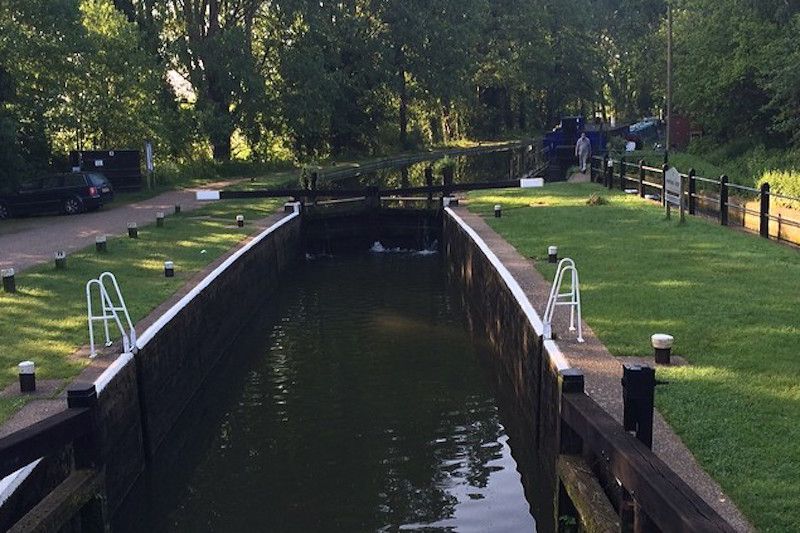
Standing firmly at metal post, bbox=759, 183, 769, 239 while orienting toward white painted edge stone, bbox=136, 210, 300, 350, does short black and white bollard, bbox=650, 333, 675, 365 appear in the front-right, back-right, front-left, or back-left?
front-left

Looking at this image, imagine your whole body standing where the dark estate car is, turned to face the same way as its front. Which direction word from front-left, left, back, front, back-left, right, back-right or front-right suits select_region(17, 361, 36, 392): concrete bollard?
back-left

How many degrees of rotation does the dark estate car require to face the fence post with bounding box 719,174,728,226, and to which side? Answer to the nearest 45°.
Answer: approximately 180°

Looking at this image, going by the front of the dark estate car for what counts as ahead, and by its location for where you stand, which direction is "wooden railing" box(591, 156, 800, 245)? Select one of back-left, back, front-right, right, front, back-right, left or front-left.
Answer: back

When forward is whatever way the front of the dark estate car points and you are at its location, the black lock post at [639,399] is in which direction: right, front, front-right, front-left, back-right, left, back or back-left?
back-left

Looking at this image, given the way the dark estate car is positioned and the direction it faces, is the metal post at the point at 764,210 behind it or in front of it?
behind

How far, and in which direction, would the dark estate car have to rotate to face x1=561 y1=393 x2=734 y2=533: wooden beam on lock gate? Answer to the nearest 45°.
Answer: approximately 135° to its left

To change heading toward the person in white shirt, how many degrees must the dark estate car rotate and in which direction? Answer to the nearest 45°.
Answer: approximately 135° to its right

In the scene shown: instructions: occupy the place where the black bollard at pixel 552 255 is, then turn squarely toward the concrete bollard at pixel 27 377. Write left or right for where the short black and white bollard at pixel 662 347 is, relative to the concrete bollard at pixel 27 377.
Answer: left

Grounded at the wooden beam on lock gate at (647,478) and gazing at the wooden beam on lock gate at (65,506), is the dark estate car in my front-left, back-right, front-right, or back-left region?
front-right

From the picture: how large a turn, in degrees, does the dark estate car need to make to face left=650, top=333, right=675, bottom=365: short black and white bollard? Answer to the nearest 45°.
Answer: approximately 135° to its left

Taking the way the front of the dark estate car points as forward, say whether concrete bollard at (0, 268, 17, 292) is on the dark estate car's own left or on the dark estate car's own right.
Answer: on the dark estate car's own left

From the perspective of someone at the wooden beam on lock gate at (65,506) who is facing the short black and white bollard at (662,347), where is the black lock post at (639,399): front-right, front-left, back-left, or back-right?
front-right

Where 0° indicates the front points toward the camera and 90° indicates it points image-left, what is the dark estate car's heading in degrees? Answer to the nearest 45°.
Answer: approximately 135°
